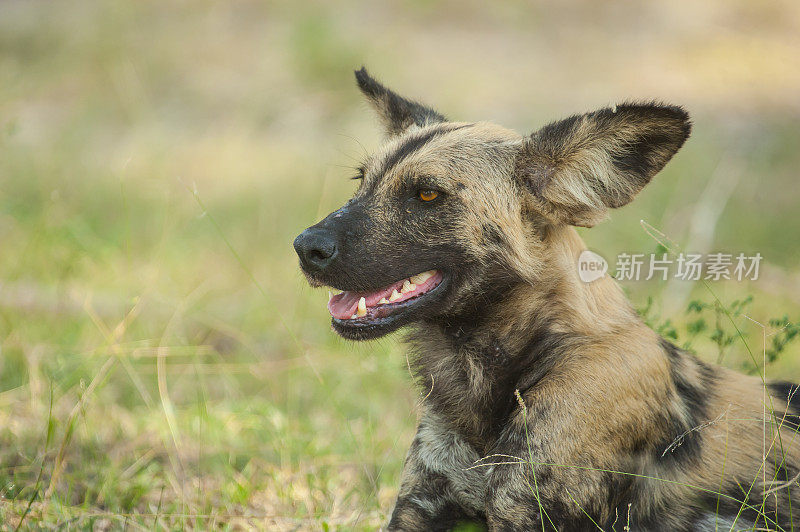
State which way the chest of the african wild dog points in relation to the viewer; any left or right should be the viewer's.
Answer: facing the viewer and to the left of the viewer
